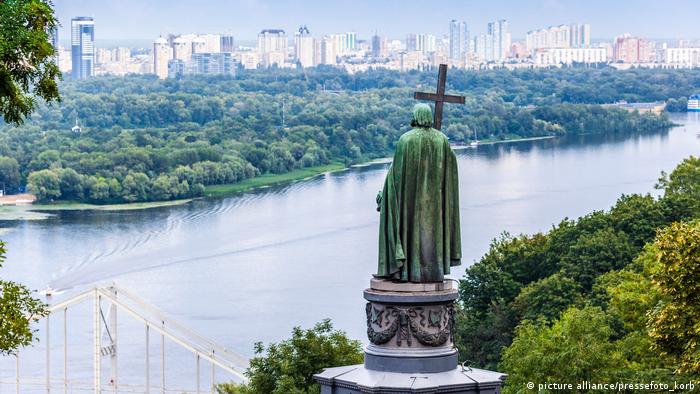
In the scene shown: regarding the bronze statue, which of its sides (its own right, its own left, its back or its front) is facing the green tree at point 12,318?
left

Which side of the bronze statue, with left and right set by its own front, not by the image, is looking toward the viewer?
back

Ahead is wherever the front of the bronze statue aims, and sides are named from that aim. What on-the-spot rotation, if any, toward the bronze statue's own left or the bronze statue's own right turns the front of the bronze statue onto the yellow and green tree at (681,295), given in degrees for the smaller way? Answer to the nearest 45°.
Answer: approximately 45° to the bronze statue's own right

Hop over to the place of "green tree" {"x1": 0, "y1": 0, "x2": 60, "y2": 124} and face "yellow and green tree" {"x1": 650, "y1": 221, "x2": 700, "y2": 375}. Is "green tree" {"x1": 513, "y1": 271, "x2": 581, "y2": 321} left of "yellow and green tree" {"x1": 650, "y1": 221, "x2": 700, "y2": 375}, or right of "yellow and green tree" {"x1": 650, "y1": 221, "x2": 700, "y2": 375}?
left
